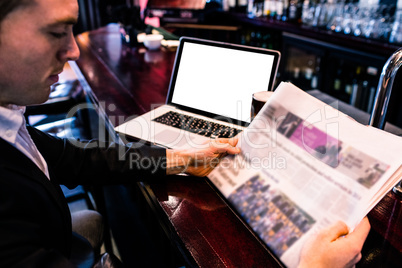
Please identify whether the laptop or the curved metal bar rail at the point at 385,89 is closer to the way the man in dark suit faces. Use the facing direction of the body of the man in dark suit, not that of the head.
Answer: the curved metal bar rail

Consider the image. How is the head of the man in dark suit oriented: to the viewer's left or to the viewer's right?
to the viewer's right

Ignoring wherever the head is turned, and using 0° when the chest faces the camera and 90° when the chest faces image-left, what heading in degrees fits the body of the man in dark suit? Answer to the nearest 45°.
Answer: approximately 270°

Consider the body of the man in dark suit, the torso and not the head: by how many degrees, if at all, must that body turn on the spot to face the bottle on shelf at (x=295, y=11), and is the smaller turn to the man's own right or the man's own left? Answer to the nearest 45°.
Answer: approximately 45° to the man's own left

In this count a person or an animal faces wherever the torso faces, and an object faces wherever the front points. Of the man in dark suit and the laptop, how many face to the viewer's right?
1

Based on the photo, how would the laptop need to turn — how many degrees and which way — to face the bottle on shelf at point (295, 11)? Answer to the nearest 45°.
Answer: approximately 135° to its right

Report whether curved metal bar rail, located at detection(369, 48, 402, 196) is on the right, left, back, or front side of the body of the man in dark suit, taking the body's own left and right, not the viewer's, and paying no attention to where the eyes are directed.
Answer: front

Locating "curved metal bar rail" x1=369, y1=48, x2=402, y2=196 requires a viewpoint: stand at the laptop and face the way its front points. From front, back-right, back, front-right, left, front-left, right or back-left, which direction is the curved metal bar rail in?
left

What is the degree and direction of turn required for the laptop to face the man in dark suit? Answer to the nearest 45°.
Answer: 0° — it already faces them
